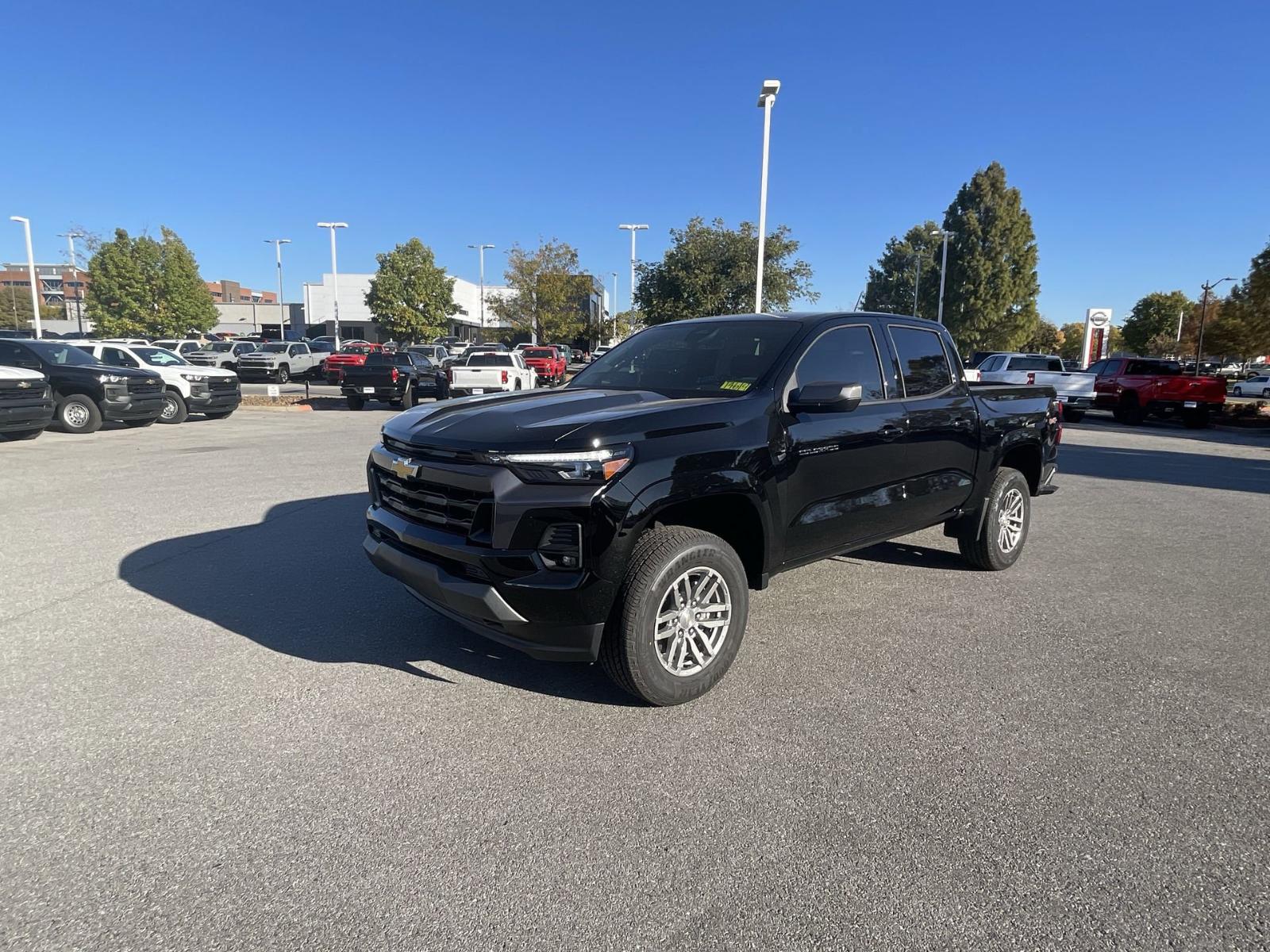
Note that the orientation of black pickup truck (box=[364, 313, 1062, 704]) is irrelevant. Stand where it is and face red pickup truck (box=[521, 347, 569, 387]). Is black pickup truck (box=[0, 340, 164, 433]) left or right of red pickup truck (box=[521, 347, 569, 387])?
left

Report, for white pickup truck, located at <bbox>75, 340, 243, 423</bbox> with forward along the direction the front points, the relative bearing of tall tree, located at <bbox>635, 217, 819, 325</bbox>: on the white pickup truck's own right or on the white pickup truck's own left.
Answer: on the white pickup truck's own left

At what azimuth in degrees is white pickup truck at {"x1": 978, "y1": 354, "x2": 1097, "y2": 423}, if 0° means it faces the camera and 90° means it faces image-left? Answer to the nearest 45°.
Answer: approximately 135°

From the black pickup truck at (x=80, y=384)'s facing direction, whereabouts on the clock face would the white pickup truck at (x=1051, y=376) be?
The white pickup truck is roughly at 11 o'clock from the black pickup truck.

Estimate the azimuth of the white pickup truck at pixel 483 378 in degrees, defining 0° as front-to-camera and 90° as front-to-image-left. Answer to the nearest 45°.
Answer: approximately 225°

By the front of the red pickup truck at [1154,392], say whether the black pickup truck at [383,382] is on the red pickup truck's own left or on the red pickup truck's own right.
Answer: on the red pickup truck's own left

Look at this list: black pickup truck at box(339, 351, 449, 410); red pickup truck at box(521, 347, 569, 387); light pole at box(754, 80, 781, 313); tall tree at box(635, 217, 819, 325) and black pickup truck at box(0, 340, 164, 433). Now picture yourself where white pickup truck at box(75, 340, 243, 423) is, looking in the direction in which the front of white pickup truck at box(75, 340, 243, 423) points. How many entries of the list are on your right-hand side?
1

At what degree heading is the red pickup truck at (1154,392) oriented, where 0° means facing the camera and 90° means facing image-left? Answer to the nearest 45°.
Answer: approximately 135°

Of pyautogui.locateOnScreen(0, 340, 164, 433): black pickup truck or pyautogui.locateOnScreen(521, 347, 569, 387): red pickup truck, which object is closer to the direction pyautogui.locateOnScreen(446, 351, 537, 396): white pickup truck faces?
the red pickup truck

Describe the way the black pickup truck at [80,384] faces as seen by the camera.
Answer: facing the viewer and to the right of the viewer
